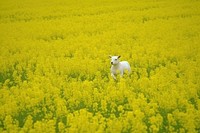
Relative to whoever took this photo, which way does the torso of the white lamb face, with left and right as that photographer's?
facing the viewer and to the left of the viewer
